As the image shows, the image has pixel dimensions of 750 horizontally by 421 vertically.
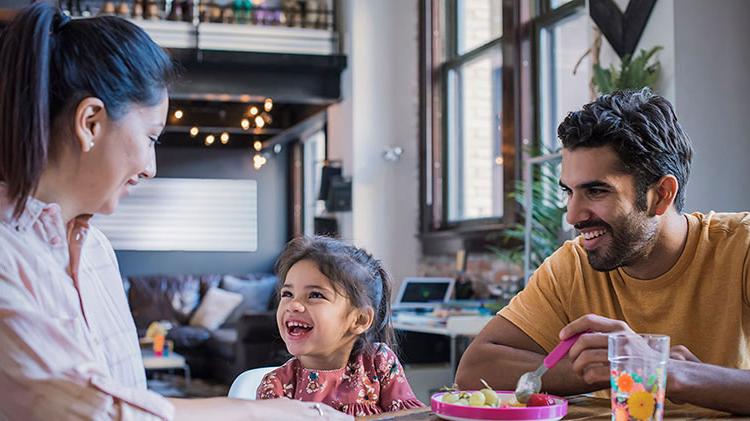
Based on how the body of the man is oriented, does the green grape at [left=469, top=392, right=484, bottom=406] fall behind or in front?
in front

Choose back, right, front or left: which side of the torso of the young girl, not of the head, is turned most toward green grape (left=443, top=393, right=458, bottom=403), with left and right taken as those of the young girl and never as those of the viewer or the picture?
left

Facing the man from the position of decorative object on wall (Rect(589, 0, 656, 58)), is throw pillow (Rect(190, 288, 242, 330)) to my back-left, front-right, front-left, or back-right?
back-right

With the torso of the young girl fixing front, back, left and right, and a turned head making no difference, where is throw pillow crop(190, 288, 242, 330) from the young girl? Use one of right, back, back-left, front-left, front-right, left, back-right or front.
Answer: back-right

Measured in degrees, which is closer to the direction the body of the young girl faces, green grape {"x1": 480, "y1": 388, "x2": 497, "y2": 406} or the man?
the green grape

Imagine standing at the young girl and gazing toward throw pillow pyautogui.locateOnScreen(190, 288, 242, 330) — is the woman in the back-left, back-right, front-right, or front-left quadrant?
back-left

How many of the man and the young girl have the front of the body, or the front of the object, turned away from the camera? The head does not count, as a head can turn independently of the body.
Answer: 0

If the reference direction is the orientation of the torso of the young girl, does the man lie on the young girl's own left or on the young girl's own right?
on the young girl's own left

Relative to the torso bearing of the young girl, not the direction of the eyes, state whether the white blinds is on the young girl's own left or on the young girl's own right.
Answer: on the young girl's own right
